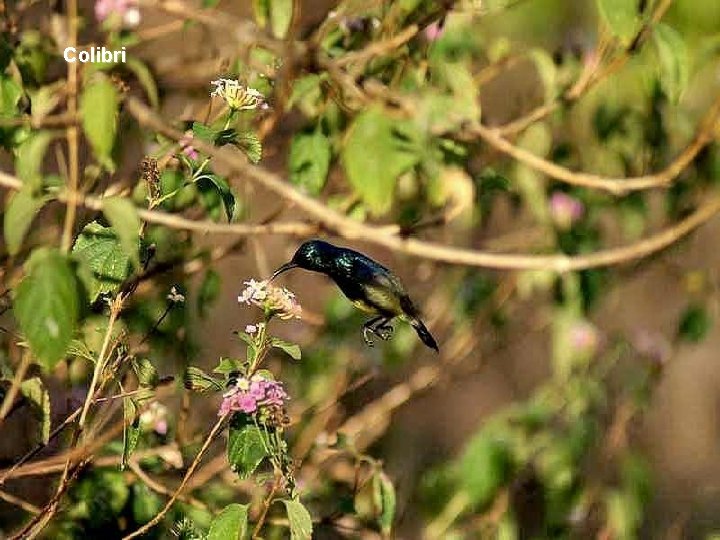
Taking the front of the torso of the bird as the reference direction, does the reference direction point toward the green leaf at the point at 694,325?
no

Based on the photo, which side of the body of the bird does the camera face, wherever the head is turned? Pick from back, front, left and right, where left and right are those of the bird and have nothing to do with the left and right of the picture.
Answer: left

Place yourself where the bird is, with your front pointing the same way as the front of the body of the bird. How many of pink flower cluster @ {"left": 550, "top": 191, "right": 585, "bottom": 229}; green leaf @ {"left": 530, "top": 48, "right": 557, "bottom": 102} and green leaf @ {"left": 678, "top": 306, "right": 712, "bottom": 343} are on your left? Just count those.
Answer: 0
